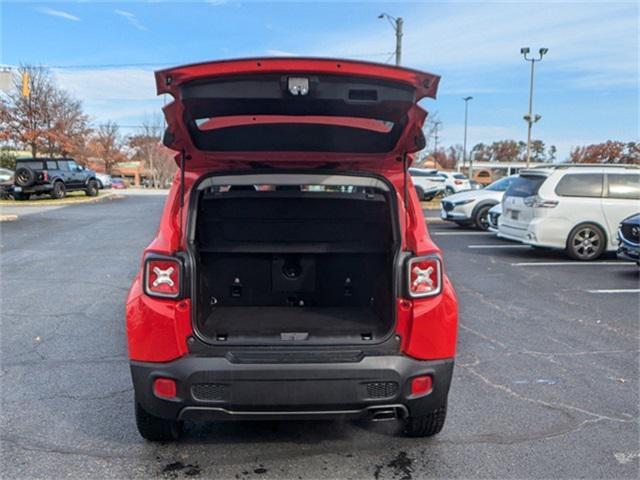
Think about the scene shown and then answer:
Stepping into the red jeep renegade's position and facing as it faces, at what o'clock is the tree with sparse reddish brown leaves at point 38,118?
The tree with sparse reddish brown leaves is roughly at 11 o'clock from the red jeep renegade.

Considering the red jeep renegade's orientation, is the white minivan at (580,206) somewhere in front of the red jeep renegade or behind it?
in front

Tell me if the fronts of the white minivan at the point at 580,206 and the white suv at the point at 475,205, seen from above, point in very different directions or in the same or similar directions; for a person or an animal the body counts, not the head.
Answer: very different directions

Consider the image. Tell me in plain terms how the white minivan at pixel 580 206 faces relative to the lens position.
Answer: facing away from the viewer and to the right of the viewer

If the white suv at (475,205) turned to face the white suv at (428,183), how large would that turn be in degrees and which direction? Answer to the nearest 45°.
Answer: approximately 135° to its right

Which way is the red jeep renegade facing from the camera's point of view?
away from the camera

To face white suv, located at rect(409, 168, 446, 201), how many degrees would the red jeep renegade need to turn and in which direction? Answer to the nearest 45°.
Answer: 0° — it already faces it

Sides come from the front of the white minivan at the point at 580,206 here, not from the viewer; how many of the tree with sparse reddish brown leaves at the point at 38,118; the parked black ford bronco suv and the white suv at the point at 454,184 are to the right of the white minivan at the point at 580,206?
0

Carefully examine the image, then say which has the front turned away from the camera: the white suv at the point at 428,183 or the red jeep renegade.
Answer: the red jeep renegade

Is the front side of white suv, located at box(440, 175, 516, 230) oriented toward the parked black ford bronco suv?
no

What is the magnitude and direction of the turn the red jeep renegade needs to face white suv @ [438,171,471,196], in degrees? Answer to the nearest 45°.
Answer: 0° — it already faces it

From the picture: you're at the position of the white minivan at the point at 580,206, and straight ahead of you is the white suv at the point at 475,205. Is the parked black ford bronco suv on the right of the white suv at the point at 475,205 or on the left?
left

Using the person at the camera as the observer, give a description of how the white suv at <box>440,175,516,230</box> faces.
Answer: facing the viewer and to the left of the viewer

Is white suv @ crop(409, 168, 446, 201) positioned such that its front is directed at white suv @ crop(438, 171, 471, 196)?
no

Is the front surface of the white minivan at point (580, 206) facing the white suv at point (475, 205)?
no

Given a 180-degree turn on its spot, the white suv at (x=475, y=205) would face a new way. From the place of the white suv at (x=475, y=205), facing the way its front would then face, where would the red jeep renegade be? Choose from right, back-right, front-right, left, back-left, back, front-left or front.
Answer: back-right
